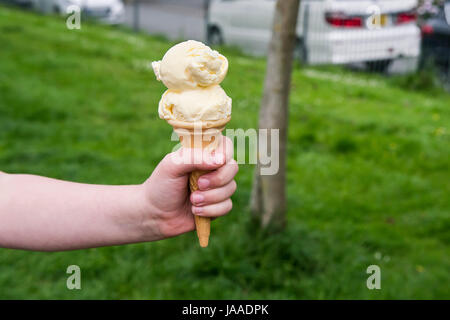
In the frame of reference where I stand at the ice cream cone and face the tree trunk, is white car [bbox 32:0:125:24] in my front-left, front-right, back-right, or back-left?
front-left

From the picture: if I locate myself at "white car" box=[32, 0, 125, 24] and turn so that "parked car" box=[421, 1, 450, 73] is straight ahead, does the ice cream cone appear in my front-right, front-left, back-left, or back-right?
front-right

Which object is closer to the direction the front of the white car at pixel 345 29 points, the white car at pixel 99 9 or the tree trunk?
the white car

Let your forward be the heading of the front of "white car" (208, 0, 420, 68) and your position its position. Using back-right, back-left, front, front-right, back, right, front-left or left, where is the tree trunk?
back-left

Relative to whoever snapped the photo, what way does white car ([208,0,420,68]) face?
facing away from the viewer and to the left of the viewer

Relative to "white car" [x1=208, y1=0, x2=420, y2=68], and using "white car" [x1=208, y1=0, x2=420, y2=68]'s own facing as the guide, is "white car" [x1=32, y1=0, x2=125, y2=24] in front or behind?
in front

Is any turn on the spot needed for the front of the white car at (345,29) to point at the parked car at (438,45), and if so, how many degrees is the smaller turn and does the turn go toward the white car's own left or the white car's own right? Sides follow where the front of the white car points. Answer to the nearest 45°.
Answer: approximately 135° to the white car's own right

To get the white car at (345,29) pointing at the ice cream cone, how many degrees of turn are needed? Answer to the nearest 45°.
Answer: approximately 135° to its left
